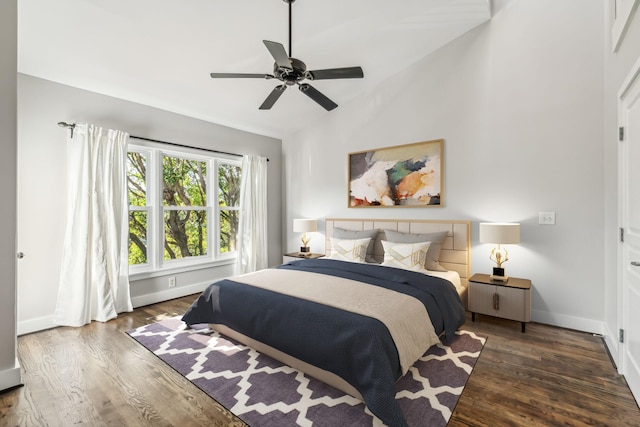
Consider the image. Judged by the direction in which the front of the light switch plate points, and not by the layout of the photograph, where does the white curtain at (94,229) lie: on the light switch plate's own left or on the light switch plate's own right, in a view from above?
on the light switch plate's own right

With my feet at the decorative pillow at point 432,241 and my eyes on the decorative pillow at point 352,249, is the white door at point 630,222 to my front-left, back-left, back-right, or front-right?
back-left

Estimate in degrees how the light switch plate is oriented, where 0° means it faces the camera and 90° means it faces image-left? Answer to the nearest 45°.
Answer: approximately 0°

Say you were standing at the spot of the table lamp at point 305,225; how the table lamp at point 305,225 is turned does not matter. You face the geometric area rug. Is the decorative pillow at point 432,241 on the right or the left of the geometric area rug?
left

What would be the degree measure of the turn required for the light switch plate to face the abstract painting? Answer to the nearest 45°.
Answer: approximately 90° to its right

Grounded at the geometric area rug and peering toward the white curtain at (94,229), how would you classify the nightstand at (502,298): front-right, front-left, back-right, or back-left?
back-right

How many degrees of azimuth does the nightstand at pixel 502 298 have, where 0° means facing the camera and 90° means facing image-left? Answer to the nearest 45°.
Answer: approximately 45°

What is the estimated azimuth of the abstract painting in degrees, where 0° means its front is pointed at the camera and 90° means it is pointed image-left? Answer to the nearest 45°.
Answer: approximately 45°
